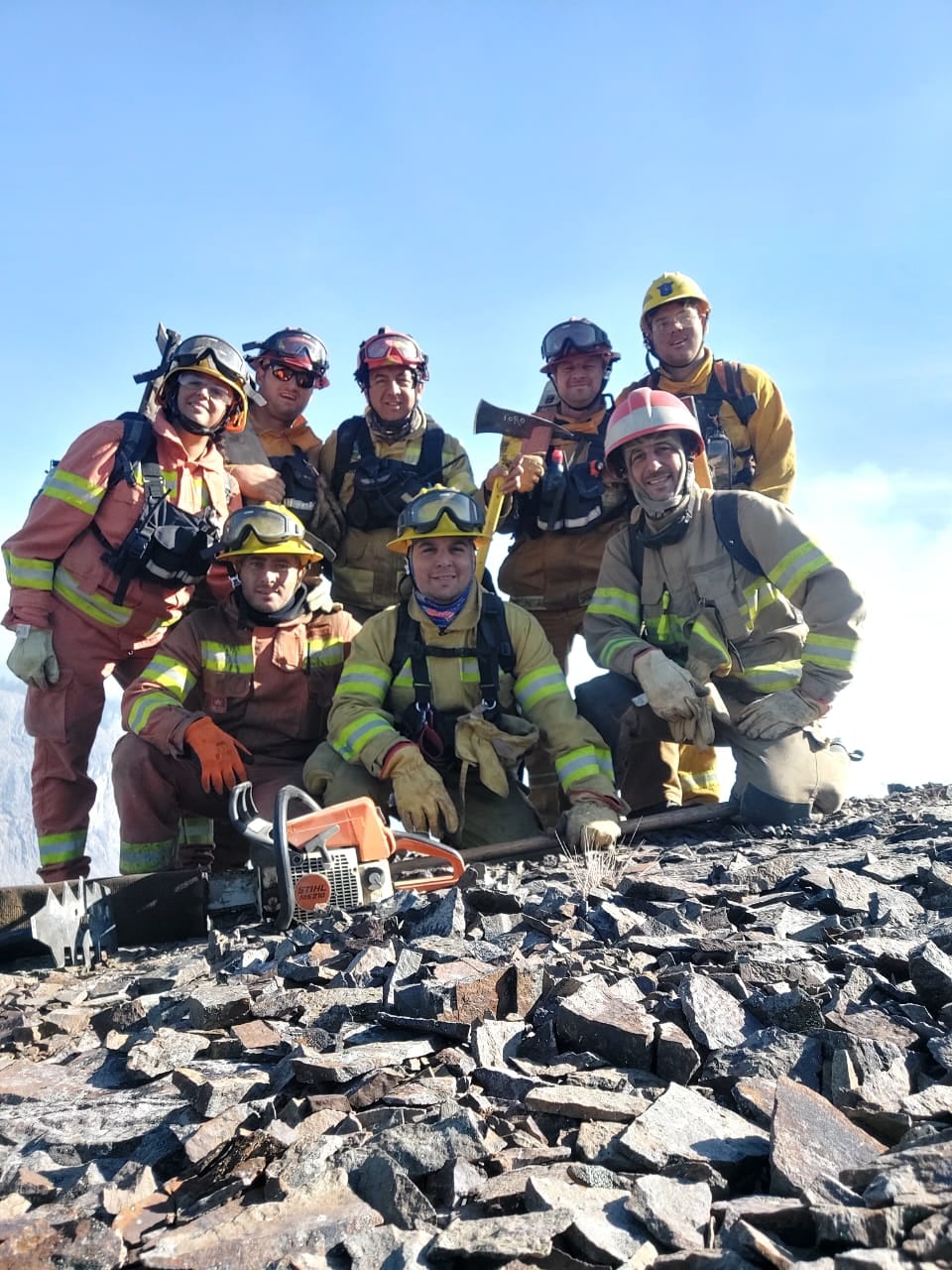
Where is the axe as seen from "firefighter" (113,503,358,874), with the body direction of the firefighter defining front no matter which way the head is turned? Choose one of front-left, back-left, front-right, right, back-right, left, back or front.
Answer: left

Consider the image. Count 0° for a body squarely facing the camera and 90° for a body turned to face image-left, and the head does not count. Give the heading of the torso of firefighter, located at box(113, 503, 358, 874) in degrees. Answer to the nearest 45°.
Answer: approximately 0°

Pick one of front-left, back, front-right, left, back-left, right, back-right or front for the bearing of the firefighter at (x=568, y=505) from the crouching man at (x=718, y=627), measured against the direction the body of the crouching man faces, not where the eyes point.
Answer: right

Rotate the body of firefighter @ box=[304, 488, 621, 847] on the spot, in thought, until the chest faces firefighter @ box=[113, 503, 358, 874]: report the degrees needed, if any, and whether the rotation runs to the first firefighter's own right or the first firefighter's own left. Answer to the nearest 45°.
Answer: approximately 90° to the first firefighter's own right

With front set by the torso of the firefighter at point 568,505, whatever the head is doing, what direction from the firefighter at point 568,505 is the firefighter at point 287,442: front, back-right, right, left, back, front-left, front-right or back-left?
right

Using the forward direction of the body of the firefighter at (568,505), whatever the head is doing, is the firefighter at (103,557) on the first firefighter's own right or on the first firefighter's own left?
on the first firefighter's own right

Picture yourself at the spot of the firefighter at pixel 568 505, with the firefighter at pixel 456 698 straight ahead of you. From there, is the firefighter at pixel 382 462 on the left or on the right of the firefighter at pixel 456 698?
right

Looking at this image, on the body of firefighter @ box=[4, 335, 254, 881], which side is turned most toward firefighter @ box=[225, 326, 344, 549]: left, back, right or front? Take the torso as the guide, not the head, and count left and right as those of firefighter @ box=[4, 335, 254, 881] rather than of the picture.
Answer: left

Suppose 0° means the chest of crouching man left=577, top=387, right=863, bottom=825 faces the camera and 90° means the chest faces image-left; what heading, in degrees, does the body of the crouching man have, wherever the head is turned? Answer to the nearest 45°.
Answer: approximately 45°
